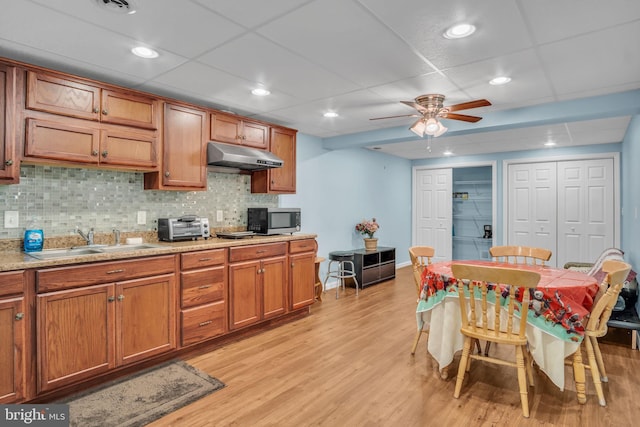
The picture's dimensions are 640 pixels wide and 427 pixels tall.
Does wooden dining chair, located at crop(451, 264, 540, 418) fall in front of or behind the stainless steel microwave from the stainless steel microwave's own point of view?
in front

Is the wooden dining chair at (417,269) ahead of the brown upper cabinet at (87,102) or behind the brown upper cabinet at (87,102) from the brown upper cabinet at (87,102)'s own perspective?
ahead

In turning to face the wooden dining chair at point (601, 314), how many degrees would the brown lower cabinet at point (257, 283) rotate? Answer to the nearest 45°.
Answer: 0° — it already faces it

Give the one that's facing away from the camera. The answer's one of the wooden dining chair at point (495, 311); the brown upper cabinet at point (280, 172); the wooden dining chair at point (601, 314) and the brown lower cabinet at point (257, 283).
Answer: the wooden dining chair at point (495, 311)

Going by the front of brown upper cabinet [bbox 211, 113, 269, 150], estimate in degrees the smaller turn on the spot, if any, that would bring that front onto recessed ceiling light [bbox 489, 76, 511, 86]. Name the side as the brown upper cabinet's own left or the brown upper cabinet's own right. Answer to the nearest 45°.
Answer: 0° — it already faces it

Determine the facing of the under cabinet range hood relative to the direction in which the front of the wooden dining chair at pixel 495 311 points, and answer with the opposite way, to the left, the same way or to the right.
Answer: to the right

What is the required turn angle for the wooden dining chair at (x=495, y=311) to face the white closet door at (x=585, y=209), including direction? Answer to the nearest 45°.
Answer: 0° — it already faces it

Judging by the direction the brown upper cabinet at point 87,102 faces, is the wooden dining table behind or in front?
in front

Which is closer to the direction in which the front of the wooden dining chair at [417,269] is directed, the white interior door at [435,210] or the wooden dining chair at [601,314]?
the wooden dining chair

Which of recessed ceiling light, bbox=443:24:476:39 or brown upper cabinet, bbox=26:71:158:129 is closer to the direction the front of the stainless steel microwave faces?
the recessed ceiling light

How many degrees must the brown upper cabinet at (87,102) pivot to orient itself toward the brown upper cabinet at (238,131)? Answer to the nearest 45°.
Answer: approximately 45° to its left

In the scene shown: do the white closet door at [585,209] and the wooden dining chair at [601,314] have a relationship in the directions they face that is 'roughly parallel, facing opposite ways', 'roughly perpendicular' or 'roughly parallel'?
roughly perpendicular

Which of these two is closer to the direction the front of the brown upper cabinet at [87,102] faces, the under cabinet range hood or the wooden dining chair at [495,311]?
the wooden dining chair
